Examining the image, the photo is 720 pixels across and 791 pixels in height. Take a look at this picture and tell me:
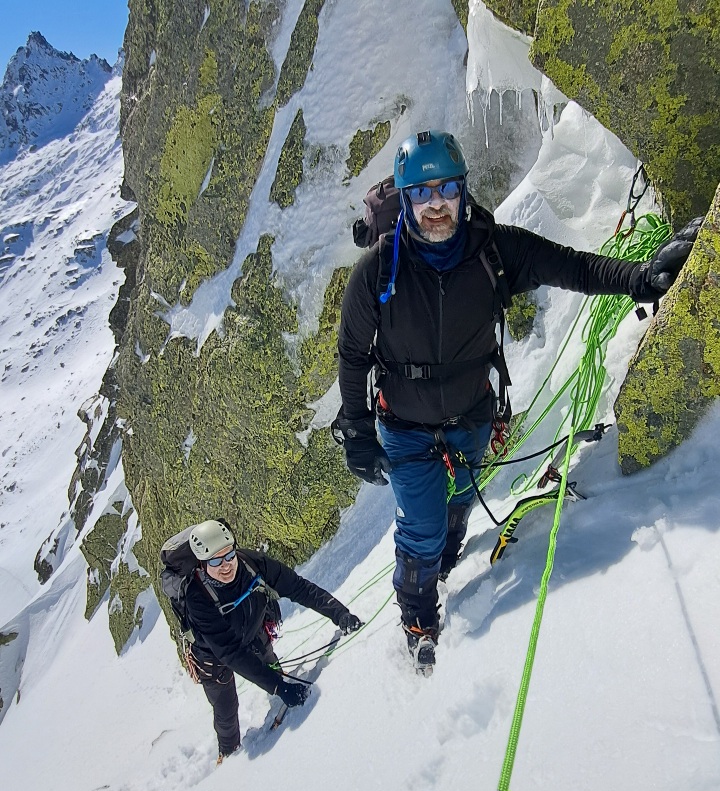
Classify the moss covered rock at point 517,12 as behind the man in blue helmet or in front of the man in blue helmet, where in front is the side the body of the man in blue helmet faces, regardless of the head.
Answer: behind

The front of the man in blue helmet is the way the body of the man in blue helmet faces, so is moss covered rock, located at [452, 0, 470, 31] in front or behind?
behind

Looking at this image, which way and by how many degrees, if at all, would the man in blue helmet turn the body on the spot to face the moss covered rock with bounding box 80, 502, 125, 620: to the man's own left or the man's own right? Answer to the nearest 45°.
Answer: approximately 135° to the man's own right

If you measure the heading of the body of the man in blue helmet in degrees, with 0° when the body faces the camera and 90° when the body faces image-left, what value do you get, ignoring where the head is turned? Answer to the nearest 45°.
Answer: approximately 0°
